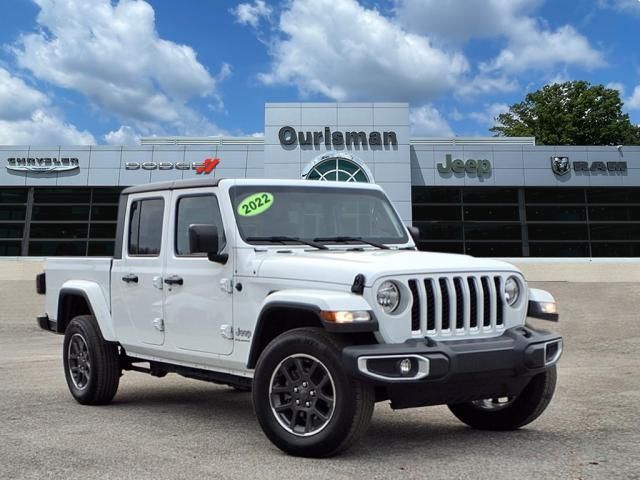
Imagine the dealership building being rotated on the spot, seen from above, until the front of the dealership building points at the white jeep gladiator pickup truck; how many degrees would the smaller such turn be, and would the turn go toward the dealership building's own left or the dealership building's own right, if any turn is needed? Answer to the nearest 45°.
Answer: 0° — it already faces it

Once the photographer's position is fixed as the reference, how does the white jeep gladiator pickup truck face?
facing the viewer and to the right of the viewer

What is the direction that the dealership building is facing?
toward the camera

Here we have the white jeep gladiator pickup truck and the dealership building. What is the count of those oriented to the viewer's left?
0
